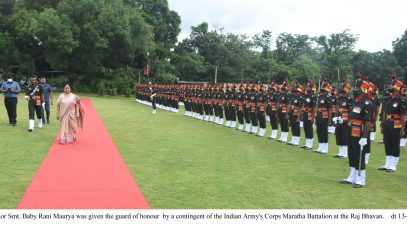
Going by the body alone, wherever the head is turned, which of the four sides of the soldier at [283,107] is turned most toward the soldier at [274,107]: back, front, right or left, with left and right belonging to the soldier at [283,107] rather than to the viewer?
right

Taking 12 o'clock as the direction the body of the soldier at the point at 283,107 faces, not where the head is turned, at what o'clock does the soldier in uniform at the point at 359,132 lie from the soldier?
The soldier in uniform is roughly at 10 o'clock from the soldier.

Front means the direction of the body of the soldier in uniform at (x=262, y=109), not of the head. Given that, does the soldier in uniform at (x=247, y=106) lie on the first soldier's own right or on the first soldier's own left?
on the first soldier's own right

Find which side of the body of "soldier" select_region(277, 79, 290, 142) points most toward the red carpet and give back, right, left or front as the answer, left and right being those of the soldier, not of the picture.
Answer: front

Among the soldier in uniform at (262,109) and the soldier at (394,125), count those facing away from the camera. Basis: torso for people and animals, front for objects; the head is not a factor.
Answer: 0
